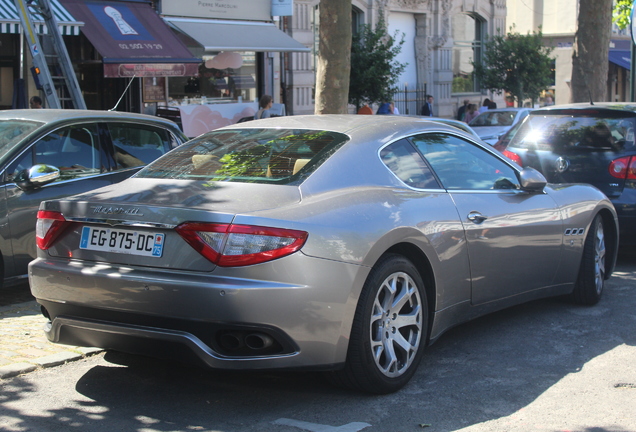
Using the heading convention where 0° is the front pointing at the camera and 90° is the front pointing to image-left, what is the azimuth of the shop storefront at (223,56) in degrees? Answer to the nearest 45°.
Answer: approximately 315°

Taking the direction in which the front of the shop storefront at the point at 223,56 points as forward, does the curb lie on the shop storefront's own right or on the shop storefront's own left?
on the shop storefront's own right

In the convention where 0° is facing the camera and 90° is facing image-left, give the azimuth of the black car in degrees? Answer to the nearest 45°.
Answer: approximately 225°

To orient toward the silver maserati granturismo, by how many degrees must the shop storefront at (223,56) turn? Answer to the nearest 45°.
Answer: approximately 45° to its right

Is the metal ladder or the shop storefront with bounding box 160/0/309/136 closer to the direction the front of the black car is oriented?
the shop storefront

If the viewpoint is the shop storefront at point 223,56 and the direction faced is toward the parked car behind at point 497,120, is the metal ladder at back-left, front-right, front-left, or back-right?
back-right

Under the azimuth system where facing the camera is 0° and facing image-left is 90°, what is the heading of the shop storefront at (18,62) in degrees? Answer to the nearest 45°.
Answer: approximately 315°

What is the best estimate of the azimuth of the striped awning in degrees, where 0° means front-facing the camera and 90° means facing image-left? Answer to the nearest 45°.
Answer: approximately 315°
